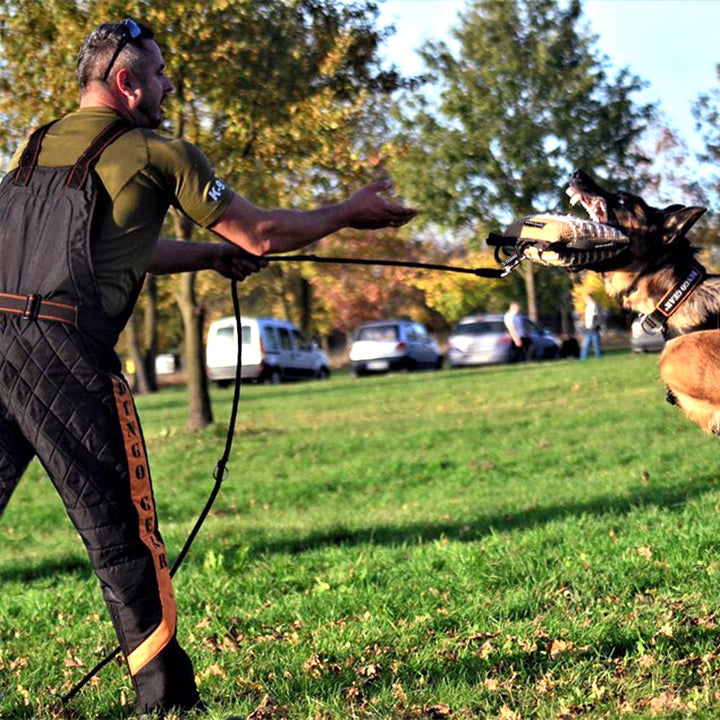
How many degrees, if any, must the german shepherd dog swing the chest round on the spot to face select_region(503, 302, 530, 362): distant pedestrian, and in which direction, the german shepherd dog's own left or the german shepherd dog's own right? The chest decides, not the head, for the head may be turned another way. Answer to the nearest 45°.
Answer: approximately 90° to the german shepherd dog's own right

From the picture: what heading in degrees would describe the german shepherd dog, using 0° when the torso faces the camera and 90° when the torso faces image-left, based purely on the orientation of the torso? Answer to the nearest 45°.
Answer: approximately 90°

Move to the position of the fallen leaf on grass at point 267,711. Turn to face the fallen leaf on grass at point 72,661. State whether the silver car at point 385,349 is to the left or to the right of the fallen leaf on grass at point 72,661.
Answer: right

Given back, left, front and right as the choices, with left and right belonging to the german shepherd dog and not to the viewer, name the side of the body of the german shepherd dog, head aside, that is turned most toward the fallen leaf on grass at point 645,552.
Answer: right
